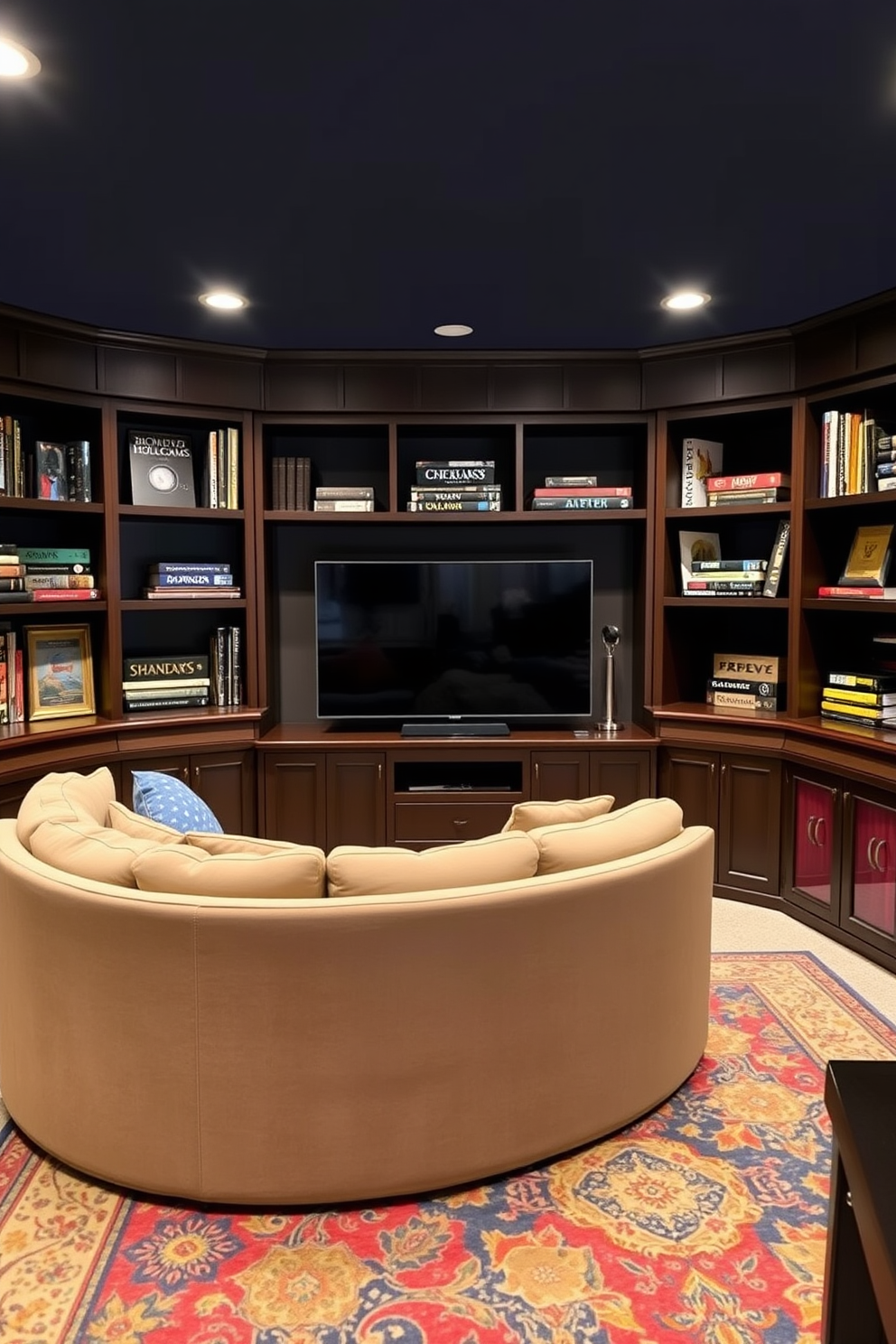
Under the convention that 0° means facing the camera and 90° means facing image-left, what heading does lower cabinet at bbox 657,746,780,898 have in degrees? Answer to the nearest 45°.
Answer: approximately 45°

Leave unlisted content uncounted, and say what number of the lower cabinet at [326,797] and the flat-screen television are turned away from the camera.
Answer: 0

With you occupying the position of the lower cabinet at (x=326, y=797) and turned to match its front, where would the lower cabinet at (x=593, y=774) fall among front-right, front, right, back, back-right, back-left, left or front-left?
left

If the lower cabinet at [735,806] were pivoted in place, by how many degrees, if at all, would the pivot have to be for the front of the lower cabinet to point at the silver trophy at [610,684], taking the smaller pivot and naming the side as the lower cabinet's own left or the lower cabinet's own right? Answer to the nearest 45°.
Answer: approximately 90° to the lower cabinet's own right

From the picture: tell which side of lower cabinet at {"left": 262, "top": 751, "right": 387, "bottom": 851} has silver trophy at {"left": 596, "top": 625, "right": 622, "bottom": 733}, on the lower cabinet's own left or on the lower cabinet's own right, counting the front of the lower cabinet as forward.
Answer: on the lower cabinet's own left

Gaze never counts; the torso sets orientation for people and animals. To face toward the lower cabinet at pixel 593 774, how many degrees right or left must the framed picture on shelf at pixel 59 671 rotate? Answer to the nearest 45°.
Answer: approximately 90° to its left

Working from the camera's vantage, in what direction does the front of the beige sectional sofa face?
facing away from the viewer

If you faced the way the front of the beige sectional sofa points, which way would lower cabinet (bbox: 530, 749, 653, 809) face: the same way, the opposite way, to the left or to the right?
the opposite way

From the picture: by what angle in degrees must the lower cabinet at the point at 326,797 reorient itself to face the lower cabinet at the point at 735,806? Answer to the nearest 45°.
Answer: approximately 90° to its left

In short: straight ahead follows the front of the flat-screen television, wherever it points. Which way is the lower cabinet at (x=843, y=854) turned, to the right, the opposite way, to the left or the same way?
to the right
